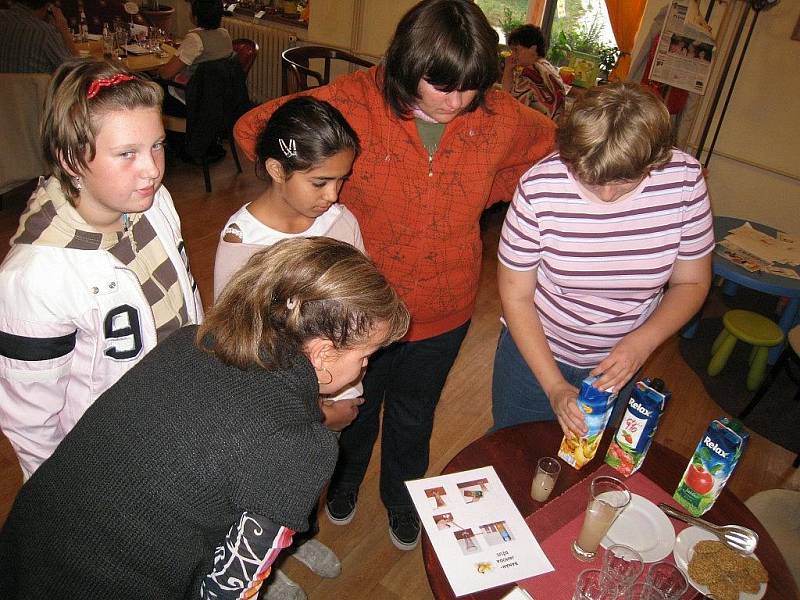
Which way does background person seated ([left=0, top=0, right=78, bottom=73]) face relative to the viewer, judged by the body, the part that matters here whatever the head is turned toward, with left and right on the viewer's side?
facing away from the viewer and to the right of the viewer

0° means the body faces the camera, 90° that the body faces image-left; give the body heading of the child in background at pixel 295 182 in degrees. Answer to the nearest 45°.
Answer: approximately 315°

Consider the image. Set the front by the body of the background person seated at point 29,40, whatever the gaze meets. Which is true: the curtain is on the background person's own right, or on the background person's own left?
on the background person's own right

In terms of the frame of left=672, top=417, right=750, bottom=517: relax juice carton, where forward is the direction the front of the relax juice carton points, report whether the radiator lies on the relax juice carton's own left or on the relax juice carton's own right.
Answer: on the relax juice carton's own right

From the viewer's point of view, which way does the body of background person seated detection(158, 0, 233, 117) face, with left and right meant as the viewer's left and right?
facing away from the viewer and to the left of the viewer

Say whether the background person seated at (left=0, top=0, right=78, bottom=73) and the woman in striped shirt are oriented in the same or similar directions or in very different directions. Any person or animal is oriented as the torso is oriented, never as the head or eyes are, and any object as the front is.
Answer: very different directions

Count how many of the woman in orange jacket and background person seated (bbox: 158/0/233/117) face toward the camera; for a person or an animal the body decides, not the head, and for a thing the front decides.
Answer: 1

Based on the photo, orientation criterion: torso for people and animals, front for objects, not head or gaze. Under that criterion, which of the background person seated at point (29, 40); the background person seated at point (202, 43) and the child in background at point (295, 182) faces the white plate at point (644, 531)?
the child in background

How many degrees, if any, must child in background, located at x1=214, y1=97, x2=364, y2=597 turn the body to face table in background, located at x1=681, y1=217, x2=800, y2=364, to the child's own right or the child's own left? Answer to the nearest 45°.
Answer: approximately 90° to the child's own left

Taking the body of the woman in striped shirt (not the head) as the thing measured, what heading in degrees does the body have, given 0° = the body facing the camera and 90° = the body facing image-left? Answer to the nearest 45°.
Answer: approximately 0°
